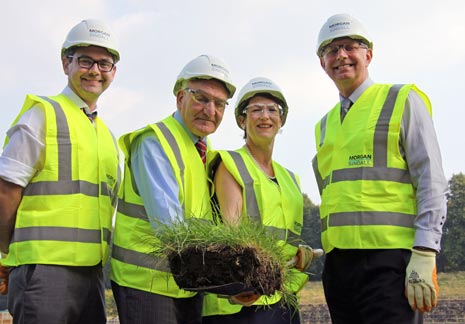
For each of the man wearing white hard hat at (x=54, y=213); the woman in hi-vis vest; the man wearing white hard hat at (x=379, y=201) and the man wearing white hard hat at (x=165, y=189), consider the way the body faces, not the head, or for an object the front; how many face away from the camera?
0

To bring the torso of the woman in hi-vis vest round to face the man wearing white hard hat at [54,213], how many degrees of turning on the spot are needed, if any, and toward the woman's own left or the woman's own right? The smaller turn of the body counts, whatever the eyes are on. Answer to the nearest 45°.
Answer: approximately 135° to the woman's own right

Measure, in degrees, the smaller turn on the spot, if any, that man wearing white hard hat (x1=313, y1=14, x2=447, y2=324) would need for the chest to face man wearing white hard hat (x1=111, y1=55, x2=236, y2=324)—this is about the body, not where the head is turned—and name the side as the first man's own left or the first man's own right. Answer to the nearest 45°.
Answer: approximately 45° to the first man's own right

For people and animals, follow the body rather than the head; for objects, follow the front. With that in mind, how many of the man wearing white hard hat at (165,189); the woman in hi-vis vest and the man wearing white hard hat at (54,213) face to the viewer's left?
0

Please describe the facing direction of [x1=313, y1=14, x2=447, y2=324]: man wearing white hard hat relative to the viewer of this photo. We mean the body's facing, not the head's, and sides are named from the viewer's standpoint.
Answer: facing the viewer and to the left of the viewer

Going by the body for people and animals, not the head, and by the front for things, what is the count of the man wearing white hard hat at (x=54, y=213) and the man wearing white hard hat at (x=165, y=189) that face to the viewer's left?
0

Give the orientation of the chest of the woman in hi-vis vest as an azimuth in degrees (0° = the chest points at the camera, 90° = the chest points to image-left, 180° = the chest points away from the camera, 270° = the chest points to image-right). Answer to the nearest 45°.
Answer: approximately 315°

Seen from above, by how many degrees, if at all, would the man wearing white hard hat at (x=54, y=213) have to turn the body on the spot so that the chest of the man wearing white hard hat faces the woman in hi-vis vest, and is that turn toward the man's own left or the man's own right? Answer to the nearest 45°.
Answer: approximately 45° to the man's own left

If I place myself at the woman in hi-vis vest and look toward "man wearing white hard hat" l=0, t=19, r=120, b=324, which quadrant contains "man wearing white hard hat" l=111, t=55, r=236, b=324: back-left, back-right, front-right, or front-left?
front-left

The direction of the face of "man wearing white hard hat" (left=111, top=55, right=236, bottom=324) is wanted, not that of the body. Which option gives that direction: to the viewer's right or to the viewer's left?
to the viewer's right

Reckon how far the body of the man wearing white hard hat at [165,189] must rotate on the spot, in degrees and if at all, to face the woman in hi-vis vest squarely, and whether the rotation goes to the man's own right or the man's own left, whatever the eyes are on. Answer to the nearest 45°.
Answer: approximately 90° to the man's own left

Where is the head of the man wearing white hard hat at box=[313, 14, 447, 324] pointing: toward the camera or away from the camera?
toward the camera
